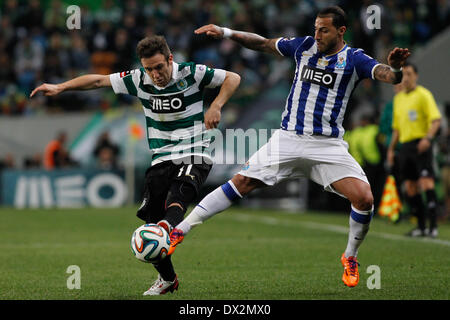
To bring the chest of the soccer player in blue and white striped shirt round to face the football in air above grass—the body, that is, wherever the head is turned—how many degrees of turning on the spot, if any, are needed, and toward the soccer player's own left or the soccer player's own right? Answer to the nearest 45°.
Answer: approximately 45° to the soccer player's own right

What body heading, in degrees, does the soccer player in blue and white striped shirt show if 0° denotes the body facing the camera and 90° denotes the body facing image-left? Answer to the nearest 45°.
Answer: approximately 0°

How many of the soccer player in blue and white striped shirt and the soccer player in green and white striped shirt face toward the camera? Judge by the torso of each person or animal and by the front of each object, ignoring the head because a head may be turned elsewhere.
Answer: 2

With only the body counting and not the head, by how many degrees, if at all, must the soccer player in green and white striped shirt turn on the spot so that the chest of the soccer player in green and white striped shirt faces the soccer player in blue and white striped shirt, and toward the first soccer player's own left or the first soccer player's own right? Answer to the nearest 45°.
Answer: approximately 90° to the first soccer player's own left

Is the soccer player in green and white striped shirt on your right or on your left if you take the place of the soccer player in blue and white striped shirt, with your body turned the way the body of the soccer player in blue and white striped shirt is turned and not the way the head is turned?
on your right
